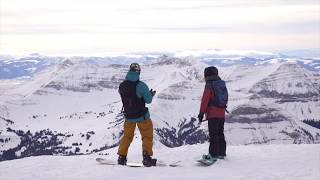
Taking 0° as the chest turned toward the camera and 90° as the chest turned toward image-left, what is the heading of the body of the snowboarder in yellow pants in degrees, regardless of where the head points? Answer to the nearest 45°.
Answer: approximately 225°

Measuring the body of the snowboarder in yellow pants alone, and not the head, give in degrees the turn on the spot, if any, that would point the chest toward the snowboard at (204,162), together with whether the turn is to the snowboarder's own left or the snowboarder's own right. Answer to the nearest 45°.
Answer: approximately 45° to the snowboarder's own right
